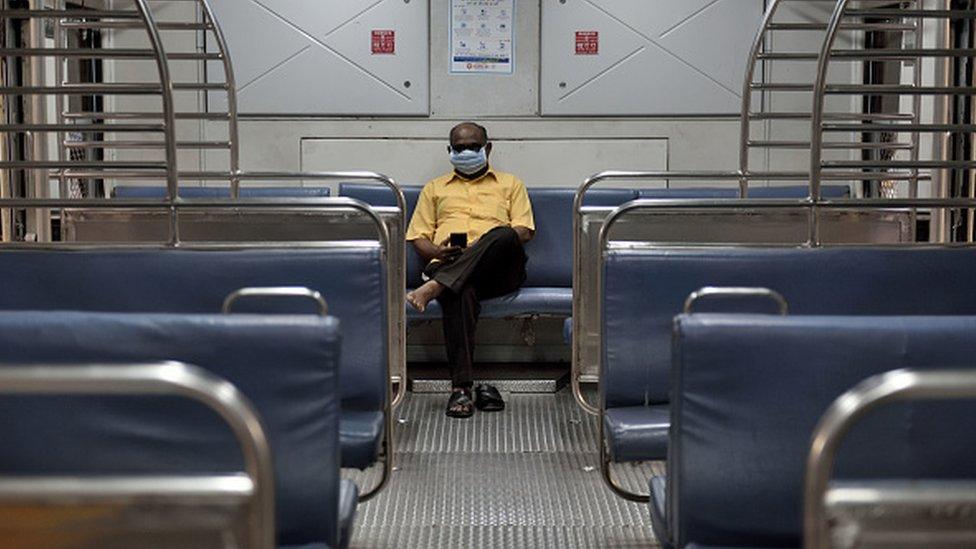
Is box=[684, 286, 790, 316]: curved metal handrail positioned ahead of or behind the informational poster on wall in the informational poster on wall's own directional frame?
ahead

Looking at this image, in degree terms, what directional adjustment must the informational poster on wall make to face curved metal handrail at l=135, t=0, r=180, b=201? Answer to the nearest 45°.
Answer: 0° — it already faces it

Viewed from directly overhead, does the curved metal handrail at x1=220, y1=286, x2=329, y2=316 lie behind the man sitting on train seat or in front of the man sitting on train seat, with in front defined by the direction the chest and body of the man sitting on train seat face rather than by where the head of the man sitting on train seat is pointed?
in front

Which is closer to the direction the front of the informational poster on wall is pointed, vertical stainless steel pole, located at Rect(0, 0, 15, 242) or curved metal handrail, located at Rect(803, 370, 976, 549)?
the curved metal handrail

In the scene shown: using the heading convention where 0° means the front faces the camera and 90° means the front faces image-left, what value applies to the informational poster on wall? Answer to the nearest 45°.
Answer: approximately 0°

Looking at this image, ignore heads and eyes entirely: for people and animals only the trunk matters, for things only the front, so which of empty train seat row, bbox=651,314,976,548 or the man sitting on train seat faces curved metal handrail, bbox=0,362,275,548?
the man sitting on train seat

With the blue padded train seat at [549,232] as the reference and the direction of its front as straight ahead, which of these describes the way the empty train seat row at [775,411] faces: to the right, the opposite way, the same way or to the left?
the opposite way

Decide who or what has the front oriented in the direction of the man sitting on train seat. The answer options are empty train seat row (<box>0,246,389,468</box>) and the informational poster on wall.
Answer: the informational poster on wall

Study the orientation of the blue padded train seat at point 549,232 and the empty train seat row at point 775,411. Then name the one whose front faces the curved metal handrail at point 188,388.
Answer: the blue padded train seat

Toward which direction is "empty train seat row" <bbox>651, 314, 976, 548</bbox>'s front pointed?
away from the camera

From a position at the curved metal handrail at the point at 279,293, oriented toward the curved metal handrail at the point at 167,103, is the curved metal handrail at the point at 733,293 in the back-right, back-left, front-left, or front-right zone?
back-right

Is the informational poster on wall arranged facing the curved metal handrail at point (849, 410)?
yes
